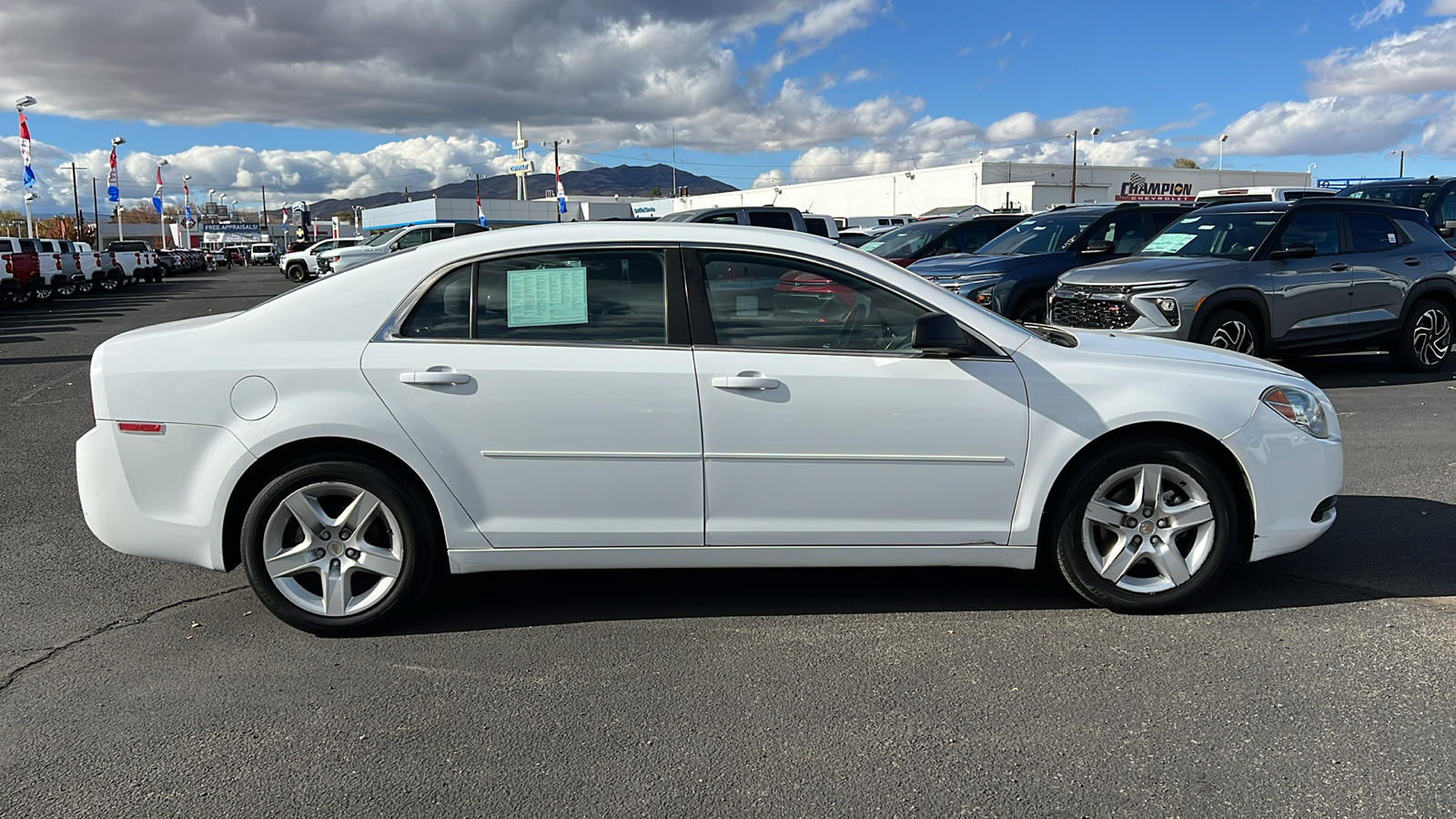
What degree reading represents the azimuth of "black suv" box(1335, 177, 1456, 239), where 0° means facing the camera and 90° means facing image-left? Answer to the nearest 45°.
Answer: approximately 45°

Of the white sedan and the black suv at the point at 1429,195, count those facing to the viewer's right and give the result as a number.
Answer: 1

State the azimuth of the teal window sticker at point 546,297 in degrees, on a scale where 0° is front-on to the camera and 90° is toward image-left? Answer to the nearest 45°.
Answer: approximately 0°

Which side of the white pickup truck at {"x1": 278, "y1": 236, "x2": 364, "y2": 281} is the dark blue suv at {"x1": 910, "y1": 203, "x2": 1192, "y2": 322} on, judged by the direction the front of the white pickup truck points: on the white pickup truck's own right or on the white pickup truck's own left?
on the white pickup truck's own left

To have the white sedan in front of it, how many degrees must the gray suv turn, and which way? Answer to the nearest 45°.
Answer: approximately 45° to its left

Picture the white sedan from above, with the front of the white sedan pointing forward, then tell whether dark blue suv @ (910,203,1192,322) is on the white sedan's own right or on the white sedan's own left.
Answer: on the white sedan's own left

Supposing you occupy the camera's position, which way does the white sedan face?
facing to the right of the viewer
